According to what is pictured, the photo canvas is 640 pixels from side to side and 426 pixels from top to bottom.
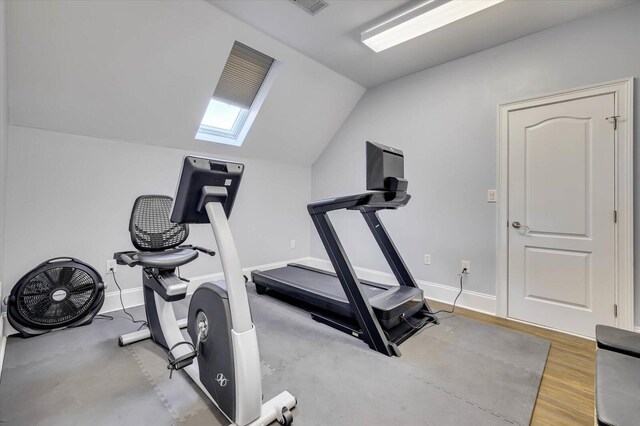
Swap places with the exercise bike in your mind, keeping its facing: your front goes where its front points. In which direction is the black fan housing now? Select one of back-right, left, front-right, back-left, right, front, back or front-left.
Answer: back

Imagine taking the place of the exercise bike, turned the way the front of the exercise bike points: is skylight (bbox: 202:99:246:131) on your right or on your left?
on your left

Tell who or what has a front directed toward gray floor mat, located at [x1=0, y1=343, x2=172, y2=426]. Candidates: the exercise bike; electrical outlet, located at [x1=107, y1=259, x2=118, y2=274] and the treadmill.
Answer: the electrical outlet

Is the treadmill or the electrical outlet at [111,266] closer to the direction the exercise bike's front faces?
the treadmill

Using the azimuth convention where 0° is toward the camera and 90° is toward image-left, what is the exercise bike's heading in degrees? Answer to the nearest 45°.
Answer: approximately 315°

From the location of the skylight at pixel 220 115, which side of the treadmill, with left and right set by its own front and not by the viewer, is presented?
back

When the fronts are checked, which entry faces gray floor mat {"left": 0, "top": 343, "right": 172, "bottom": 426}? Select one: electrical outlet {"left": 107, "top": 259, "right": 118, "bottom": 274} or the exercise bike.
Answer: the electrical outlet

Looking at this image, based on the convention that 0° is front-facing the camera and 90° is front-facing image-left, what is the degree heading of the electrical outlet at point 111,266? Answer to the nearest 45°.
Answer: approximately 0°

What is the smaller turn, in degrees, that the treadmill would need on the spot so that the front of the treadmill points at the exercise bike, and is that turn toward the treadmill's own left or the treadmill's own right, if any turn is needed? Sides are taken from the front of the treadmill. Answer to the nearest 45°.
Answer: approximately 90° to the treadmill's own right
